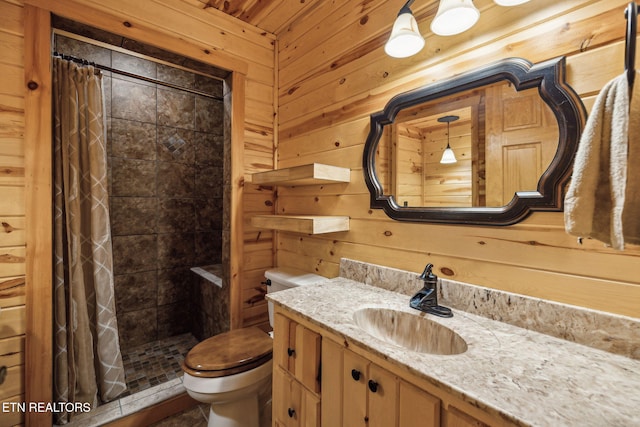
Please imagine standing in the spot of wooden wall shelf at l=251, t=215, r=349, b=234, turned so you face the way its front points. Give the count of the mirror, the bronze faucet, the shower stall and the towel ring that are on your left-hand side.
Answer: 3

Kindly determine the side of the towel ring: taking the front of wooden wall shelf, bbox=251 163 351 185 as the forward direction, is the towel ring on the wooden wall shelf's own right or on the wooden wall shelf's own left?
on the wooden wall shelf's own left

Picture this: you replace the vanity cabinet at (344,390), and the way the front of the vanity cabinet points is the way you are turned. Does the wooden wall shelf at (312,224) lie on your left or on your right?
on your right

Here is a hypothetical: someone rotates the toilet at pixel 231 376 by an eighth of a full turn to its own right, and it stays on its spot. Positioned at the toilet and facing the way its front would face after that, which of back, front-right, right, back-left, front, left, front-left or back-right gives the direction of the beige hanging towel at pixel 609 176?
back-left

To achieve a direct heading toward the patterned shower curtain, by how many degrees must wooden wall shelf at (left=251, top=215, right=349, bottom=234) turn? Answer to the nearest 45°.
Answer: approximately 45° to its right

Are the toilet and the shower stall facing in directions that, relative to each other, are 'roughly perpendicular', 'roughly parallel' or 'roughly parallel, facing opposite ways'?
roughly perpendicular

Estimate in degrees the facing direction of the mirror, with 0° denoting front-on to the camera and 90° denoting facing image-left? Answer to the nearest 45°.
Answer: approximately 45°

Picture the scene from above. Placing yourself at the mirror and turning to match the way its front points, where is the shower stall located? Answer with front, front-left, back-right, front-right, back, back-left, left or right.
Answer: front-right
